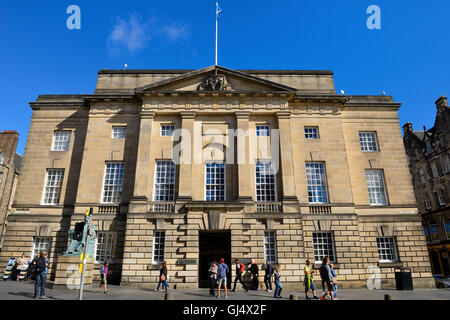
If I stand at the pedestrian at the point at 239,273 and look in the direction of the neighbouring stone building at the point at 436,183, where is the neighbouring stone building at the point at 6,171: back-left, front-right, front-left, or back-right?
back-left

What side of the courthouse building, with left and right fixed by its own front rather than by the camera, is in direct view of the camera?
front

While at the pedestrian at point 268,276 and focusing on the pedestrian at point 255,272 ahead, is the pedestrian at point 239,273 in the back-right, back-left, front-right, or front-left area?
front-left

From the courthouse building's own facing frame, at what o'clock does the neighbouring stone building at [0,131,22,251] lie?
The neighbouring stone building is roughly at 4 o'clock from the courthouse building.

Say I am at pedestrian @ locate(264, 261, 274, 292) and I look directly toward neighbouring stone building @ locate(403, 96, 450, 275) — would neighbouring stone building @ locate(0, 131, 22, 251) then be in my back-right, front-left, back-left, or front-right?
back-left

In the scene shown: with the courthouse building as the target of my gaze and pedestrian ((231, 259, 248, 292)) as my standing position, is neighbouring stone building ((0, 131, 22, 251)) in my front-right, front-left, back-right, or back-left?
front-left

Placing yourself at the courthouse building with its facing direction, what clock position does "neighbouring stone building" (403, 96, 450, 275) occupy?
The neighbouring stone building is roughly at 8 o'clock from the courthouse building.
